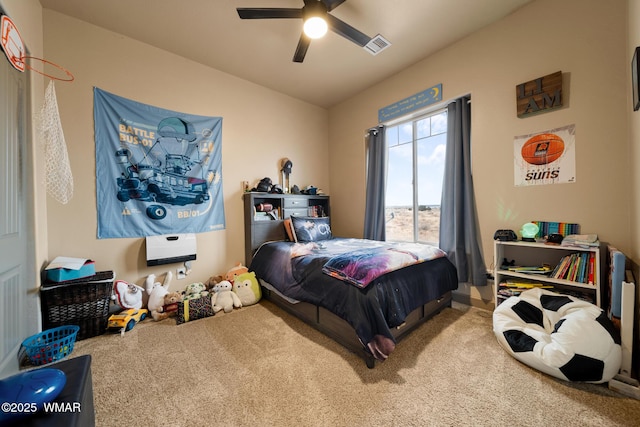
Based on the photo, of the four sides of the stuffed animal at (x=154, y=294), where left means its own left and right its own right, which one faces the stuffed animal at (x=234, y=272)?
left

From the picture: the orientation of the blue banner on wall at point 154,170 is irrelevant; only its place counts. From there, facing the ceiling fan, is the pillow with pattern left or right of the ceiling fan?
left

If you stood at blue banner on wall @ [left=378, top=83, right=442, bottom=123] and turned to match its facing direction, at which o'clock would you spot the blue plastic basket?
The blue plastic basket is roughly at 12 o'clock from the blue banner on wall.

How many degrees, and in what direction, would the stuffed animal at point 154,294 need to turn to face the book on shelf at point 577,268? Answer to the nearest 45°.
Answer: approximately 45° to its left

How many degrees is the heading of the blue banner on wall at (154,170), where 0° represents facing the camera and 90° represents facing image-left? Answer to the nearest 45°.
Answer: approximately 315°

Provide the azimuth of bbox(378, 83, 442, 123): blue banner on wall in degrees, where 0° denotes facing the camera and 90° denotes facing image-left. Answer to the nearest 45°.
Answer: approximately 45°
